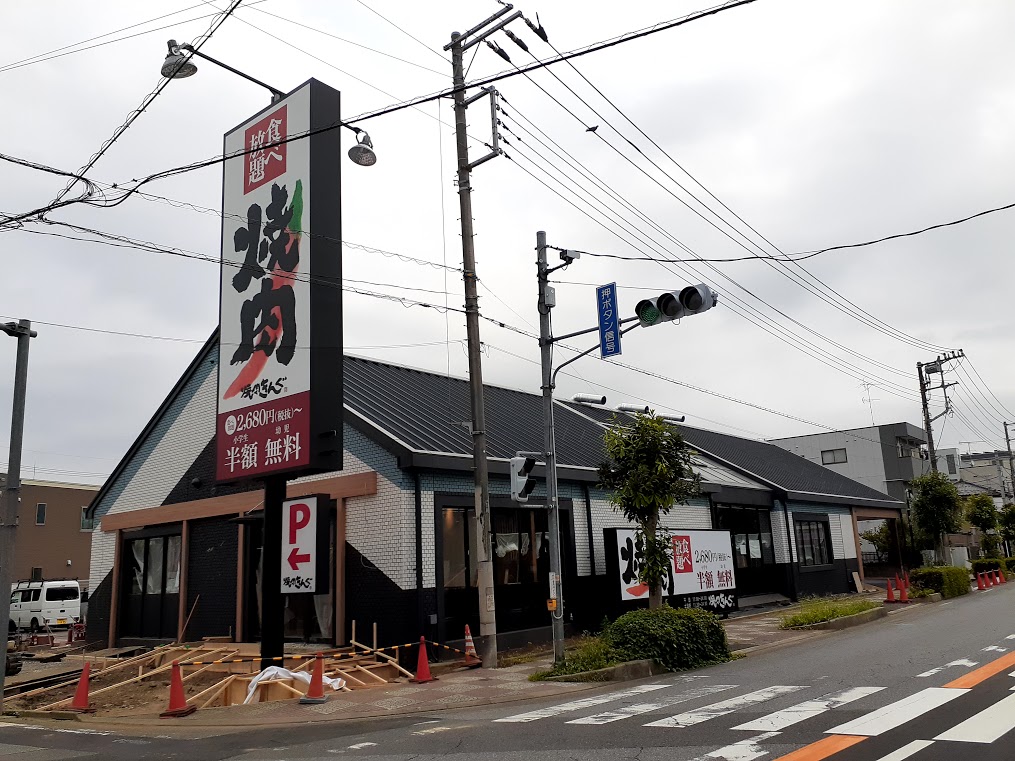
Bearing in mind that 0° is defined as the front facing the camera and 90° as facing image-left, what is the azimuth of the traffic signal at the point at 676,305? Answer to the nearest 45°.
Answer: approximately 45°

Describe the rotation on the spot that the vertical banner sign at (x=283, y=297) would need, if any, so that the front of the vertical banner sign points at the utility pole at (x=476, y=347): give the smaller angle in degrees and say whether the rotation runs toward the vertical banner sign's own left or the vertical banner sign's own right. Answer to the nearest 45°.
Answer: approximately 135° to the vertical banner sign's own left

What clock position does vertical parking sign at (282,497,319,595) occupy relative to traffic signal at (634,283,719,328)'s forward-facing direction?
The vertical parking sign is roughly at 2 o'clock from the traffic signal.

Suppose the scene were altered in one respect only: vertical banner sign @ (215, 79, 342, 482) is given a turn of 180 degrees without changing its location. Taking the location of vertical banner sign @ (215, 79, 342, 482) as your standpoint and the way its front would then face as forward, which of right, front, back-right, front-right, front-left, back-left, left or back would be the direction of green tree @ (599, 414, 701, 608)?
front-right

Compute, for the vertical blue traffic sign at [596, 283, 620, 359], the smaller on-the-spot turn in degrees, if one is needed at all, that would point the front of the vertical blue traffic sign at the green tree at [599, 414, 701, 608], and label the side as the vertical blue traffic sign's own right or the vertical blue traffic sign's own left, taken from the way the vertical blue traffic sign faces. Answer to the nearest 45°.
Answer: approximately 180°

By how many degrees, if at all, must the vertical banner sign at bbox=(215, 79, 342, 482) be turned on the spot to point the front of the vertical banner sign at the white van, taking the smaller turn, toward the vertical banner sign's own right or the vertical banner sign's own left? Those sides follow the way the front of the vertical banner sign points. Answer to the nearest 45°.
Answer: approximately 135° to the vertical banner sign's own right

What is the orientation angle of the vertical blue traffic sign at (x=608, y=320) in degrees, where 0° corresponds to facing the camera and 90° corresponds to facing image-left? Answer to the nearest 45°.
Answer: approximately 0°

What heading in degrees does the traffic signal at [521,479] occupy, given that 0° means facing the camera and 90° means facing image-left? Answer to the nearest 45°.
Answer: approximately 315°

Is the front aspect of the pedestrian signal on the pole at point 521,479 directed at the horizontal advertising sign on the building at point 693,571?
no

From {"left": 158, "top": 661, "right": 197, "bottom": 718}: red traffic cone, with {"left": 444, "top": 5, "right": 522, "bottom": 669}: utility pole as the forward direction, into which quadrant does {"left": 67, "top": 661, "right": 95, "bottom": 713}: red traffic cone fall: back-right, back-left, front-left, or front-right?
back-left

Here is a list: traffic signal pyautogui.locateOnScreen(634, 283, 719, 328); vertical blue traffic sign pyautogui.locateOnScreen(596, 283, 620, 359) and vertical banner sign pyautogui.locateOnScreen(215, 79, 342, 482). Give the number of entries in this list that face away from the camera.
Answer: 0

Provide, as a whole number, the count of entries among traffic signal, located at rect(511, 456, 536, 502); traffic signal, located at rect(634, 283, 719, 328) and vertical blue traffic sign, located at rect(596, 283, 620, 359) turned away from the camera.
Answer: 0

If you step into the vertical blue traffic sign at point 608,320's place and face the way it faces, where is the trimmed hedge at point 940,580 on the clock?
The trimmed hedge is roughly at 7 o'clock from the vertical blue traffic sign.

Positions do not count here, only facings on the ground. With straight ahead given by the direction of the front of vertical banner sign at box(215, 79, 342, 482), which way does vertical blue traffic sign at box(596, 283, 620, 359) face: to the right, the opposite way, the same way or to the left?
the same way

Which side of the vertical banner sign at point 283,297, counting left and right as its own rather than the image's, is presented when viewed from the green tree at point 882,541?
back
